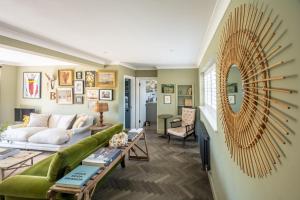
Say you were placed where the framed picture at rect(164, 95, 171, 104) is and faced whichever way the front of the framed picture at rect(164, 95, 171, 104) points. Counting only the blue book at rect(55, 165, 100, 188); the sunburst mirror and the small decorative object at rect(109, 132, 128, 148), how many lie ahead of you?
3

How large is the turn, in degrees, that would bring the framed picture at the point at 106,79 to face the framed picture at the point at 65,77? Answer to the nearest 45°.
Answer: approximately 135° to its right

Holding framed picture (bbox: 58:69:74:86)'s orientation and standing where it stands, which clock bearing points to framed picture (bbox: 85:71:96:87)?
framed picture (bbox: 85:71:96:87) is roughly at 10 o'clock from framed picture (bbox: 58:69:74:86).

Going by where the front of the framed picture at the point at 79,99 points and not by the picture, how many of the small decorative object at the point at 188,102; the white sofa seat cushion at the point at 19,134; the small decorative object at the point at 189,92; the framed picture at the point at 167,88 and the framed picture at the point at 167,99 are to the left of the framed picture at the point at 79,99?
4

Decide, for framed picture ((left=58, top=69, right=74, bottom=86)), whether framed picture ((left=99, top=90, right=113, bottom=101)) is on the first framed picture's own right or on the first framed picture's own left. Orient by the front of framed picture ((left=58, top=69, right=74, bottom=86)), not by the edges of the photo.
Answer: on the first framed picture's own left

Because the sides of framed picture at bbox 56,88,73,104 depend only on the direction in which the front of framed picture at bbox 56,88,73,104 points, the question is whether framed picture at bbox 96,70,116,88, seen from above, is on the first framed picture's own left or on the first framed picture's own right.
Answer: on the first framed picture's own left

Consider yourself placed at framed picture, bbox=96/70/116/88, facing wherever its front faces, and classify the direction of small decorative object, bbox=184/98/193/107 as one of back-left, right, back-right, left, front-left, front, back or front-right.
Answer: left

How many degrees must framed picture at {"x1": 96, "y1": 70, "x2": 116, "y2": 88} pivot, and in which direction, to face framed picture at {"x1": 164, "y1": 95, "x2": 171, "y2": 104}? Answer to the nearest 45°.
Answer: approximately 90° to its left

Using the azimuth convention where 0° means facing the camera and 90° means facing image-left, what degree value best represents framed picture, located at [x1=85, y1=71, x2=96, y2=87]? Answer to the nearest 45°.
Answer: approximately 0°

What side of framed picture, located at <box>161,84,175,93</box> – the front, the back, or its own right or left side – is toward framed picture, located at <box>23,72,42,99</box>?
right
